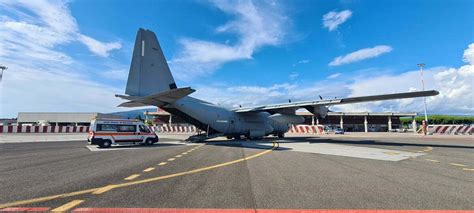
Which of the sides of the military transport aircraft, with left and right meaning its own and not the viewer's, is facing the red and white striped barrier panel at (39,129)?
left

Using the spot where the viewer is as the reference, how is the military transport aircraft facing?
facing away from the viewer and to the right of the viewer

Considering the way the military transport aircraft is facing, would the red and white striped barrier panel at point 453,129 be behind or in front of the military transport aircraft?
in front

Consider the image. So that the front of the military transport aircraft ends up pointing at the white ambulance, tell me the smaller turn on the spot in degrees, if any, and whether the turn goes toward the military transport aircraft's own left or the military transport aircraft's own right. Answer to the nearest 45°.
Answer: approximately 180°

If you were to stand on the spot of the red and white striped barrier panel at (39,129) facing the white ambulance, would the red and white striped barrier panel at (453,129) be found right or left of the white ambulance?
left

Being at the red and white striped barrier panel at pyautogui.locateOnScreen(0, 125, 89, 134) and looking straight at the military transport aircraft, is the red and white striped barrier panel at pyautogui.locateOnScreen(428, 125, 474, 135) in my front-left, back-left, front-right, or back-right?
front-left
